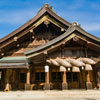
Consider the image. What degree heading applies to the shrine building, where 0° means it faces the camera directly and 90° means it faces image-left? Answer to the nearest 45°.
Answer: approximately 0°
